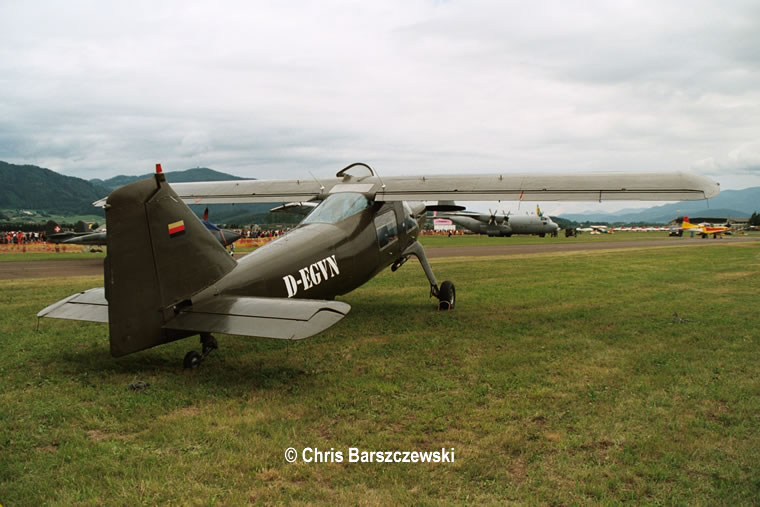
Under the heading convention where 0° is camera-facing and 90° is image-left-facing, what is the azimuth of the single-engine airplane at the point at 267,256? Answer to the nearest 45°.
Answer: approximately 225°
